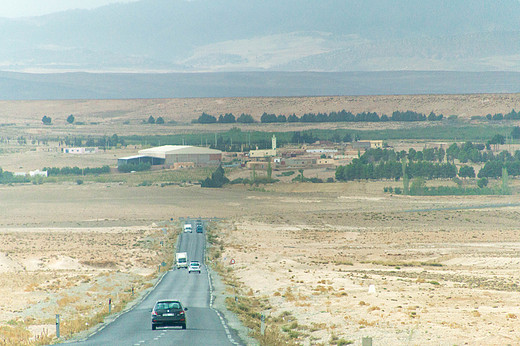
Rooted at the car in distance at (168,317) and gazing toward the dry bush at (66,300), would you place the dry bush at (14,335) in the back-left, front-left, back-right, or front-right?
front-left

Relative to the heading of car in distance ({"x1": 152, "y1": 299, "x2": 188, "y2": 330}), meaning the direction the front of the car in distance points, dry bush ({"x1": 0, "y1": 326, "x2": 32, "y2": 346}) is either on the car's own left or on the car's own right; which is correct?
on the car's own left

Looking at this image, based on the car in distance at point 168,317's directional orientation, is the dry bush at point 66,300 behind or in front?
in front

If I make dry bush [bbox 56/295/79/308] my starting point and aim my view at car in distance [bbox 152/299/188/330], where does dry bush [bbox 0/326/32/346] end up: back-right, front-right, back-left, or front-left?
front-right

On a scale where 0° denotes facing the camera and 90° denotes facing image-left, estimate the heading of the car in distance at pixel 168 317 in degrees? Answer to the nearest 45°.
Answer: approximately 180°
